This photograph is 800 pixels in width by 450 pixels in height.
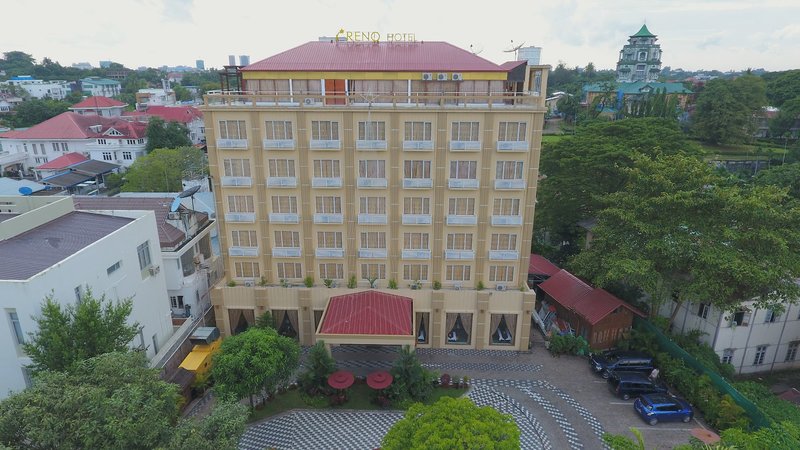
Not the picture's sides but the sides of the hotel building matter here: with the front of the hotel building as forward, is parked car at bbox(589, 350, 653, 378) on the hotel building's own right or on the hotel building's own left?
on the hotel building's own left

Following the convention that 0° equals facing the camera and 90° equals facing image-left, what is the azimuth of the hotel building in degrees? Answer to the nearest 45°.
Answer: approximately 0°

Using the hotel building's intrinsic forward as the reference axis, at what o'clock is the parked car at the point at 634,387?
The parked car is roughly at 10 o'clock from the hotel building.

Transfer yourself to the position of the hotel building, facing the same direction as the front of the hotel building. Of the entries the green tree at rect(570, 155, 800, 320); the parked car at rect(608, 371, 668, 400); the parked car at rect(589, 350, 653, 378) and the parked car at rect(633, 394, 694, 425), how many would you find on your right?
0

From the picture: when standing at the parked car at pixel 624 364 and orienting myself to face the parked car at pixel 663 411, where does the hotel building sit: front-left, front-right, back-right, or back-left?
back-right

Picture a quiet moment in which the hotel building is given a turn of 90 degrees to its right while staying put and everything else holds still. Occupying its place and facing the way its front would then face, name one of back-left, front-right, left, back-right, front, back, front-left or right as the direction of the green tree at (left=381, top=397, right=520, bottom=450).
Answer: left

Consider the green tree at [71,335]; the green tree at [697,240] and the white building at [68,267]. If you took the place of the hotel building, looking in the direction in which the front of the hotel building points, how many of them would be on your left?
1

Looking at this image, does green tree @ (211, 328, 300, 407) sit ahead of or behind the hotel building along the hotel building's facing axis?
ahead

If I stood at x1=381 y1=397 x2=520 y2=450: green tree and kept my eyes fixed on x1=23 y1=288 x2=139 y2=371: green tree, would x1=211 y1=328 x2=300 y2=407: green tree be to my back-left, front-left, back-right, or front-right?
front-right

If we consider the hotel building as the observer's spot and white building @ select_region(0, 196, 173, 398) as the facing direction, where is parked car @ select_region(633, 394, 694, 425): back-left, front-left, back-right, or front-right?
back-left

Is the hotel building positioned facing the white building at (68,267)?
no

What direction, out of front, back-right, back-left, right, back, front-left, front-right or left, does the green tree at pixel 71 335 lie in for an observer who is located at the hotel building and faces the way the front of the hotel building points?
front-right
